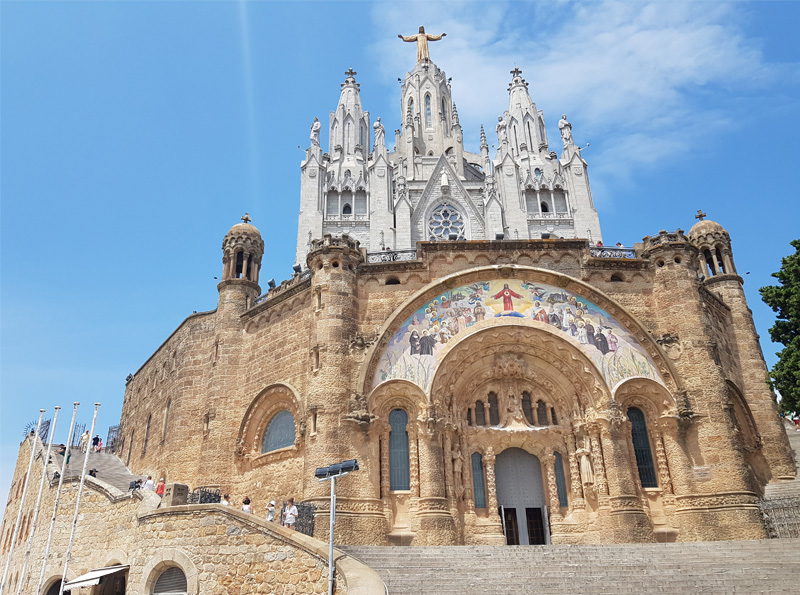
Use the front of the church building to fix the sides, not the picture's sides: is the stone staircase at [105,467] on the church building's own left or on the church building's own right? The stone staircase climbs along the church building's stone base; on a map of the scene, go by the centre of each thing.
on the church building's own right

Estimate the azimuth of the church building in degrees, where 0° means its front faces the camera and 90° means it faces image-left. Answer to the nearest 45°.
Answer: approximately 0°

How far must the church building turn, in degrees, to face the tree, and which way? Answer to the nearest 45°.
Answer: approximately 90° to its left

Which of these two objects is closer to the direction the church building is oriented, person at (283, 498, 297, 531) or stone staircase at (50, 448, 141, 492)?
the person

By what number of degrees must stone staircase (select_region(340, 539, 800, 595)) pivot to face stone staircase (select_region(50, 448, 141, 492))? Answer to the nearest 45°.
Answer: approximately 90° to its right

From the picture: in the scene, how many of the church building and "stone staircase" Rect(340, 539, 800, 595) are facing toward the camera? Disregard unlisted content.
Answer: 2

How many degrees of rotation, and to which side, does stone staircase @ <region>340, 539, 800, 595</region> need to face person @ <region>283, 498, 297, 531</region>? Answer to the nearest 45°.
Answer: approximately 90° to its right

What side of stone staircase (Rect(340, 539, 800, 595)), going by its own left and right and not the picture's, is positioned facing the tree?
left
